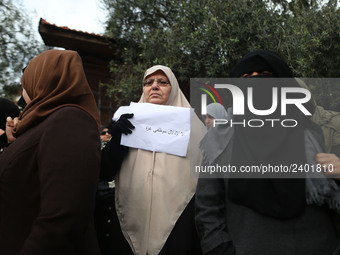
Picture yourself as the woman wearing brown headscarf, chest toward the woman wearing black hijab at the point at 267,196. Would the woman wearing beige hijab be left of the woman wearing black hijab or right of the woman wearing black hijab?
left

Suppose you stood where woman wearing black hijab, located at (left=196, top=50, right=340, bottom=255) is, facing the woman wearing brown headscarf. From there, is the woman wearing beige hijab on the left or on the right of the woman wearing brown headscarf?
right

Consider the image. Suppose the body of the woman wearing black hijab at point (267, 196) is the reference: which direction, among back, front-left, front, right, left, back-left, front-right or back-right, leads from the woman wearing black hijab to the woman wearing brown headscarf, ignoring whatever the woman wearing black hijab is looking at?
front-right

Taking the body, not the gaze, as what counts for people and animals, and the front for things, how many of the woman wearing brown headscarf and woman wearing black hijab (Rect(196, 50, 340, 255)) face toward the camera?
1
